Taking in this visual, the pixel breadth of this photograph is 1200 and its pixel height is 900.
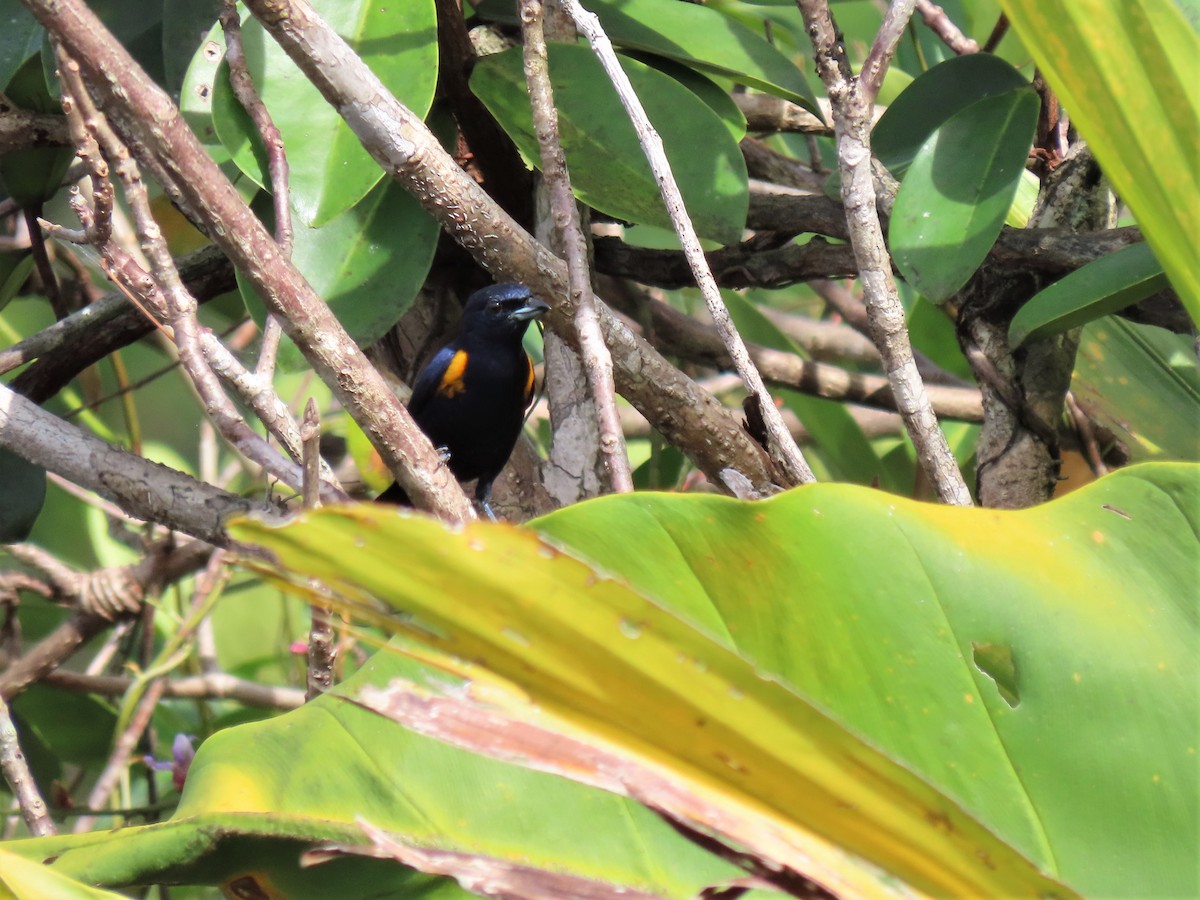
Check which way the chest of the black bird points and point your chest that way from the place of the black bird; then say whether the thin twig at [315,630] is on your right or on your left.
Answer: on your right
